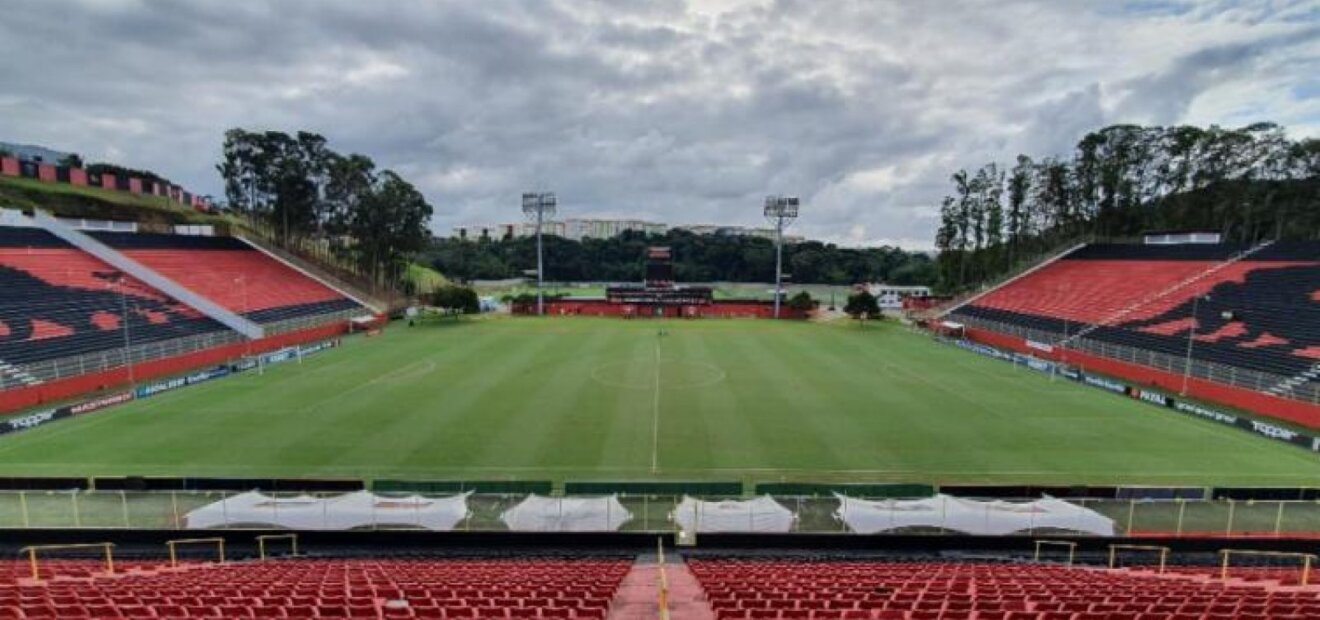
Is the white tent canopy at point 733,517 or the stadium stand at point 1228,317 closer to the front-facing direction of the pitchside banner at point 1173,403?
the white tent canopy

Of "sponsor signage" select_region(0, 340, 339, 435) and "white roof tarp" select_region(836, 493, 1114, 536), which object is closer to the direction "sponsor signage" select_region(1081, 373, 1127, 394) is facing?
the sponsor signage

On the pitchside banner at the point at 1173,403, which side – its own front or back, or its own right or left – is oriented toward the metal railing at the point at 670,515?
front

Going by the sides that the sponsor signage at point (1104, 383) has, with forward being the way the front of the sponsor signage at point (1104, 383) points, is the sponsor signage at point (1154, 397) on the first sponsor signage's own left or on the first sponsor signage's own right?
on the first sponsor signage's own left

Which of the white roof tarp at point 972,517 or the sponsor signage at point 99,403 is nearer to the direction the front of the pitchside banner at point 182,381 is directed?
the white roof tarp

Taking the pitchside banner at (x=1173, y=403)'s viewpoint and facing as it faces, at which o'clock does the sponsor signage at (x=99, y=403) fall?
The sponsor signage is roughly at 12 o'clock from the pitchside banner.

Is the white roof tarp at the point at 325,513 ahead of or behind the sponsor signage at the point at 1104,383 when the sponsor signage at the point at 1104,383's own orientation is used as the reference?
ahead

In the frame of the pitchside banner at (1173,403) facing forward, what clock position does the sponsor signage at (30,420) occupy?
The sponsor signage is roughly at 12 o'clock from the pitchside banner.

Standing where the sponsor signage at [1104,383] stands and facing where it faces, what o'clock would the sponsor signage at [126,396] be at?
the sponsor signage at [126,396] is roughly at 12 o'clock from the sponsor signage at [1104,383].

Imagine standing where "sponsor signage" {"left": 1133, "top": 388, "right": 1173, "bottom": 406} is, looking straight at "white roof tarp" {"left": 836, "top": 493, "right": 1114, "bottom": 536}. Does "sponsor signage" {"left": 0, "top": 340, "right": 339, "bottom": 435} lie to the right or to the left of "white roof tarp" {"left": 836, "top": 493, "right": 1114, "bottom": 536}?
right

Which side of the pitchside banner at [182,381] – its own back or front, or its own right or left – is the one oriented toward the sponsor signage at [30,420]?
right

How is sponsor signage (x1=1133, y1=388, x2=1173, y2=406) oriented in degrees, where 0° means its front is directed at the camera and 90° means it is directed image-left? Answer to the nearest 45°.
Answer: approximately 45°

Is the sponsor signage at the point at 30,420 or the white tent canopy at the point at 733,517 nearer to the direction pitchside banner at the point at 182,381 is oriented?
the white tent canopy
